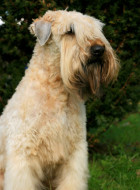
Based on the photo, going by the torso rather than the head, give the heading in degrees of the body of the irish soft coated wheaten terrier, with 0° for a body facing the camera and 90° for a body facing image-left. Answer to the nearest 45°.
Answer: approximately 315°
